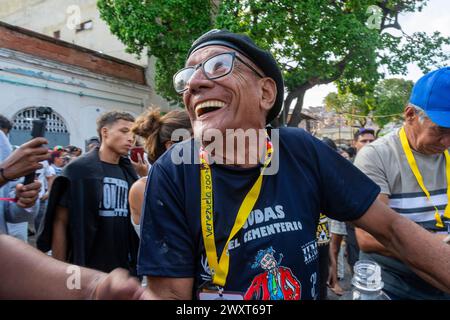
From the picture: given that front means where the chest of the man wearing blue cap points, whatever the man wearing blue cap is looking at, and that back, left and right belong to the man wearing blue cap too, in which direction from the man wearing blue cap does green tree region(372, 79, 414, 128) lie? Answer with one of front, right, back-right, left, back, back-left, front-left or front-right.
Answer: back-left

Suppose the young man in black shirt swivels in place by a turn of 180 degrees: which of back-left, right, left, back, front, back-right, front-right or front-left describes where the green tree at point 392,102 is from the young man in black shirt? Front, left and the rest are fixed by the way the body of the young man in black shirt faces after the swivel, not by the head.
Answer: right

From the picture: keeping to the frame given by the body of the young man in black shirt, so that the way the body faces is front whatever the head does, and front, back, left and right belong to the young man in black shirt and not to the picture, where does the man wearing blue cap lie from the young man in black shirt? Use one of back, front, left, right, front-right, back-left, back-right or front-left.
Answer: front

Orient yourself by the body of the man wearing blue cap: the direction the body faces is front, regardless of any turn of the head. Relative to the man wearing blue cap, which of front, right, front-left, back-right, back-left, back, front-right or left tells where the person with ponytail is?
back-right

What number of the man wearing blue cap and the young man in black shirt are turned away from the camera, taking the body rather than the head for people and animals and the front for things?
0

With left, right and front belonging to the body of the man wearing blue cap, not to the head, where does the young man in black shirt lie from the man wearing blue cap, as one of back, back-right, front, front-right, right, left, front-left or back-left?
back-right

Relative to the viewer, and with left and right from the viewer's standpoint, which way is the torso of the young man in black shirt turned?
facing the viewer and to the right of the viewer
